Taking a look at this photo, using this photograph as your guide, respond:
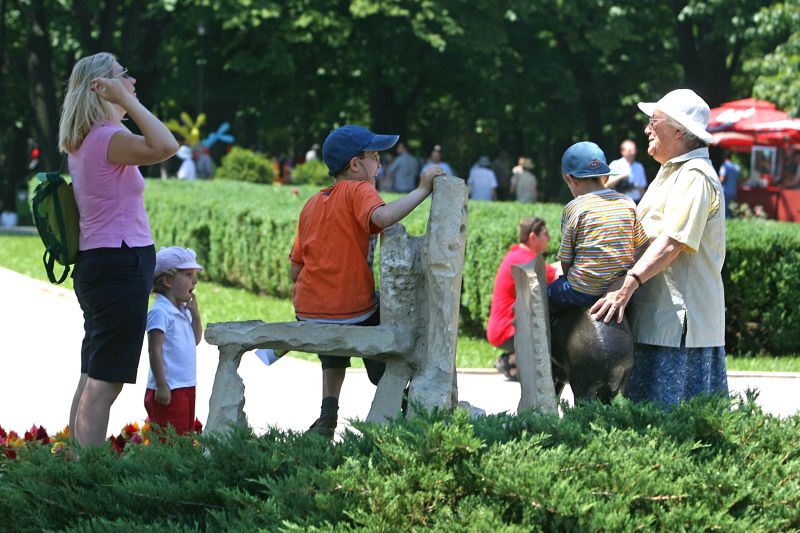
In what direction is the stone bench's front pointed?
to the viewer's left

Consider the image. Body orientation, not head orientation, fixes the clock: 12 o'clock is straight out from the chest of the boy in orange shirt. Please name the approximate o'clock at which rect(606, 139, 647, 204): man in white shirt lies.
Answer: The man in white shirt is roughly at 11 o'clock from the boy in orange shirt.

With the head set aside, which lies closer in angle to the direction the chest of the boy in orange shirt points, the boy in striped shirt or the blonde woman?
the boy in striped shirt

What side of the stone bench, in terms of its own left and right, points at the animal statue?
back

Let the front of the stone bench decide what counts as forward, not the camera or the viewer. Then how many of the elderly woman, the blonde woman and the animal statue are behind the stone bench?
2

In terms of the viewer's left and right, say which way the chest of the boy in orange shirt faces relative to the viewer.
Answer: facing away from the viewer and to the right of the viewer

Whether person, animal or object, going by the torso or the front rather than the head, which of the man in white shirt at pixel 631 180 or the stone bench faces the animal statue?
the man in white shirt

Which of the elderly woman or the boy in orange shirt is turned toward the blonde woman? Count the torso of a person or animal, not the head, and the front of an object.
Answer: the elderly woman

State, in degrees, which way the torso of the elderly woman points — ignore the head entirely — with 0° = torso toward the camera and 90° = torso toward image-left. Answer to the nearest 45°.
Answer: approximately 90°

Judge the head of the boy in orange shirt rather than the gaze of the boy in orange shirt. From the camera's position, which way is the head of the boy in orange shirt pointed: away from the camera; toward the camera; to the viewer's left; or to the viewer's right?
to the viewer's right

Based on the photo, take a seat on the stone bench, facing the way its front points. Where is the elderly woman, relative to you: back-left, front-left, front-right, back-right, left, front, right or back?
back
